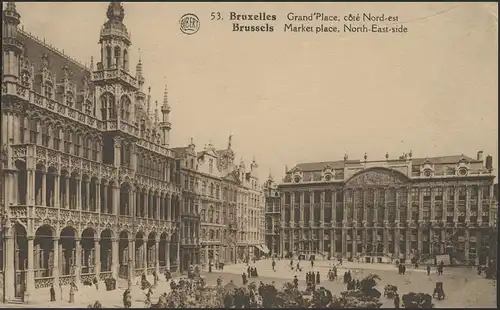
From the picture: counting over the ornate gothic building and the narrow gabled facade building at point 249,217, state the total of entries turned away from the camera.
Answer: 0

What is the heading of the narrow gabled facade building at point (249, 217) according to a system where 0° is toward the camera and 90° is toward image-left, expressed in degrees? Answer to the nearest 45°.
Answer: approximately 315°

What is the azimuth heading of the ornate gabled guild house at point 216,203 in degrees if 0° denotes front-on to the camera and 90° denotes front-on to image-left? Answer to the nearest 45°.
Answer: approximately 315°

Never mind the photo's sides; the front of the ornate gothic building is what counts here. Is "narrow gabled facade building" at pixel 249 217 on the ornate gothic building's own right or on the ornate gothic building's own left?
on the ornate gothic building's own left
